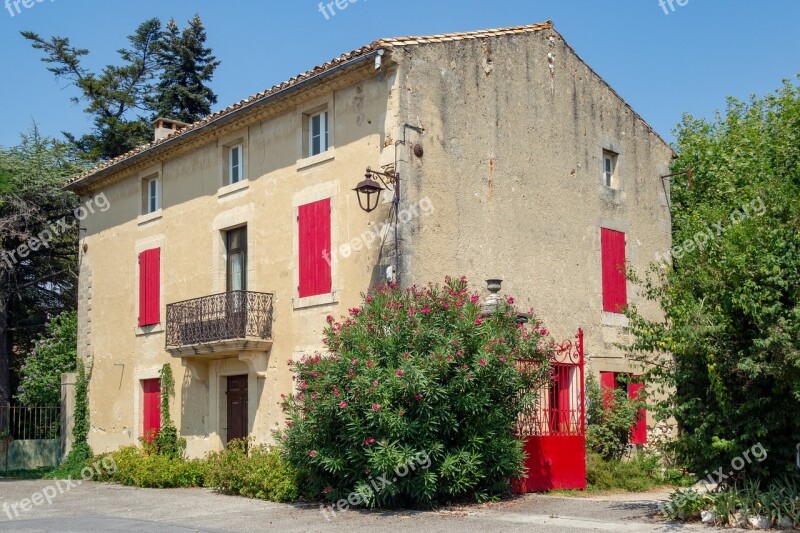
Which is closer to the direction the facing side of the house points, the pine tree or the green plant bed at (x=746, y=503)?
the green plant bed

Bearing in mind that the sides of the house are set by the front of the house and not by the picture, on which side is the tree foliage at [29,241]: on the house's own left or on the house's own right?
on the house's own right

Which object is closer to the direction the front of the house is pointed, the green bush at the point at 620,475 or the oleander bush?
the oleander bush

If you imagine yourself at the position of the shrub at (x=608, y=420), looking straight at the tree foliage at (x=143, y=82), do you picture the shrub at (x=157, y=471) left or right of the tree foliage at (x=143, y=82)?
left

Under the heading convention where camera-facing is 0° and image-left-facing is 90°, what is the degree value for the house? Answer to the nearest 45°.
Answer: approximately 45°
